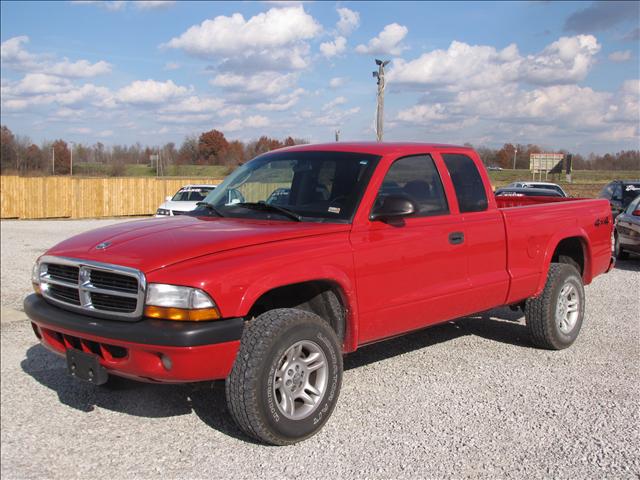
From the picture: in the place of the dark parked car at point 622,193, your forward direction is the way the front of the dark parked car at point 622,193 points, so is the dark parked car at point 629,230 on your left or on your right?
on your left

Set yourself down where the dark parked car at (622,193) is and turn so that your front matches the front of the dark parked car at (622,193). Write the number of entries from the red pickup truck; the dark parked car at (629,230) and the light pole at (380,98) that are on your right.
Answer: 1

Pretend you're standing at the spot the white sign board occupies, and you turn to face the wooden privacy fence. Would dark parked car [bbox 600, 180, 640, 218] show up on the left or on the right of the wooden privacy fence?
left

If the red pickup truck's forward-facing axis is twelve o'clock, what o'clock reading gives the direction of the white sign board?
The white sign board is roughly at 5 o'clock from the red pickup truck.

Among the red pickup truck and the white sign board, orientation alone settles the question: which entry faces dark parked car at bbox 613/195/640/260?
the white sign board

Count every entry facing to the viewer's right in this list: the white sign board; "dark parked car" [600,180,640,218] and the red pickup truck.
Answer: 0

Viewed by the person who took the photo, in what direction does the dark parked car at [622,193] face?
facing the viewer and to the left of the viewer

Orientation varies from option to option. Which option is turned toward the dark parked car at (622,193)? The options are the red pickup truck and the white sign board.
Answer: the white sign board

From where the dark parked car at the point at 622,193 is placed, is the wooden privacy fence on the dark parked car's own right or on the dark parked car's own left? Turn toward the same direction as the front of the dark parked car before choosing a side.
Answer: on the dark parked car's own right

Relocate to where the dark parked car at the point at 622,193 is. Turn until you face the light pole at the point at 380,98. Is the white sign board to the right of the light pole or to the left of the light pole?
right

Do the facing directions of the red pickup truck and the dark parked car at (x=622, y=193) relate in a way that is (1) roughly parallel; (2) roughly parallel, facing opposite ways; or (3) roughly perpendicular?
roughly parallel

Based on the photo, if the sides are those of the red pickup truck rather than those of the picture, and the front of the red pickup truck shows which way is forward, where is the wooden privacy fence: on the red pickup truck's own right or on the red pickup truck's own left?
on the red pickup truck's own right
